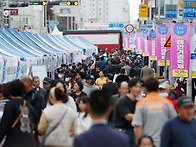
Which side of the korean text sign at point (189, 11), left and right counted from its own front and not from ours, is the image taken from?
front

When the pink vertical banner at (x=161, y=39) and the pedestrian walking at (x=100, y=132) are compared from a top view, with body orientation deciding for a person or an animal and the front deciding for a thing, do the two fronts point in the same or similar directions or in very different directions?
very different directions

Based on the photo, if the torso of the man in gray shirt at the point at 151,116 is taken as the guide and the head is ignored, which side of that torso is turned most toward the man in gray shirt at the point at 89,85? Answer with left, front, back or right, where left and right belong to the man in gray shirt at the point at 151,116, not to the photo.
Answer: front

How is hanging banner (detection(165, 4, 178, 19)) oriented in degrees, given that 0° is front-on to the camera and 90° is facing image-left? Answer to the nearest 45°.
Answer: approximately 0°

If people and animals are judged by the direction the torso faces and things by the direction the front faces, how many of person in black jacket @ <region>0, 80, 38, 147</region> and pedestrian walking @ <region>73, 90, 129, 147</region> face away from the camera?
2

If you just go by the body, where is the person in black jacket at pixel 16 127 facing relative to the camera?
away from the camera

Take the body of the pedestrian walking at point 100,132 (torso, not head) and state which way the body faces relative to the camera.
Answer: away from the camera

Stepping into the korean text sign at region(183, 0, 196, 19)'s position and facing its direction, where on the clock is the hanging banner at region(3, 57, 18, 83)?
The hanging banner is roughly at 2 o'clock from the korean text sign.

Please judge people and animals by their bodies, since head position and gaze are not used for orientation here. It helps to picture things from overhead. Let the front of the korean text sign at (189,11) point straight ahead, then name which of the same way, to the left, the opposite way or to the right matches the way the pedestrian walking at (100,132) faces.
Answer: the opposite way

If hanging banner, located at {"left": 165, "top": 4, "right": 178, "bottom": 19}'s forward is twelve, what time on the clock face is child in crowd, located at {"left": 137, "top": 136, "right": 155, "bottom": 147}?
The child in crowd is roughly at 12 o'clock from the hanging banner.

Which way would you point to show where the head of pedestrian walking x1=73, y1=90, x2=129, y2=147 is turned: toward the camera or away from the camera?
away from the camera

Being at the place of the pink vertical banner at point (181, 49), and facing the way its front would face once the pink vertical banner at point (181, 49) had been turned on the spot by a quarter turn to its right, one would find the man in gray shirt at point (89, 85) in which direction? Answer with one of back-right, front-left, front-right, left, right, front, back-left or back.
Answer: front-left
